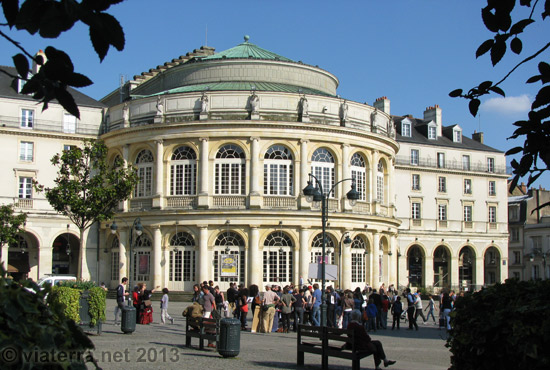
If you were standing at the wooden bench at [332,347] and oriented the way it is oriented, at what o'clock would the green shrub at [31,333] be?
The green shrub is roughly at 5 o'clock from the wooden bench.

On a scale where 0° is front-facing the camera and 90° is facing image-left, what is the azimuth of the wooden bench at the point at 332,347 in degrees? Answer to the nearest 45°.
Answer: approximately 225°

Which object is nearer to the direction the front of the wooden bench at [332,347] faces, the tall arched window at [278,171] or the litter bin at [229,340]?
the tall arched window

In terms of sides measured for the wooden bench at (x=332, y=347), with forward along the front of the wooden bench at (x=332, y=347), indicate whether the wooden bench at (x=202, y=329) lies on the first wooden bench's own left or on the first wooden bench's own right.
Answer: on the first wooden bench's own left

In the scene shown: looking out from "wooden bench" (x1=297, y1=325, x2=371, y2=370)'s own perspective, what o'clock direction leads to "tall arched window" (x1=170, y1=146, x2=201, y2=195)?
The tall arched window is roughly at 10 o'clock from the wooden bench.

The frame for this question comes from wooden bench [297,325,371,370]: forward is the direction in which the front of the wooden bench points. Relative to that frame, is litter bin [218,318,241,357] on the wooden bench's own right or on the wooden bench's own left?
on the wooden bench's own left

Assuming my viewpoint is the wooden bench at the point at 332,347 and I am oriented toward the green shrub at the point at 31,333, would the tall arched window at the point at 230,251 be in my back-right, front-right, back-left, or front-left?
back-right

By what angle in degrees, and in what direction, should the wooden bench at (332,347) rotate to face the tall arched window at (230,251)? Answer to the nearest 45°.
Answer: approximately 45° to its left

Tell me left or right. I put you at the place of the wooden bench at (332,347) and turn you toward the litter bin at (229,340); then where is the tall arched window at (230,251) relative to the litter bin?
right
